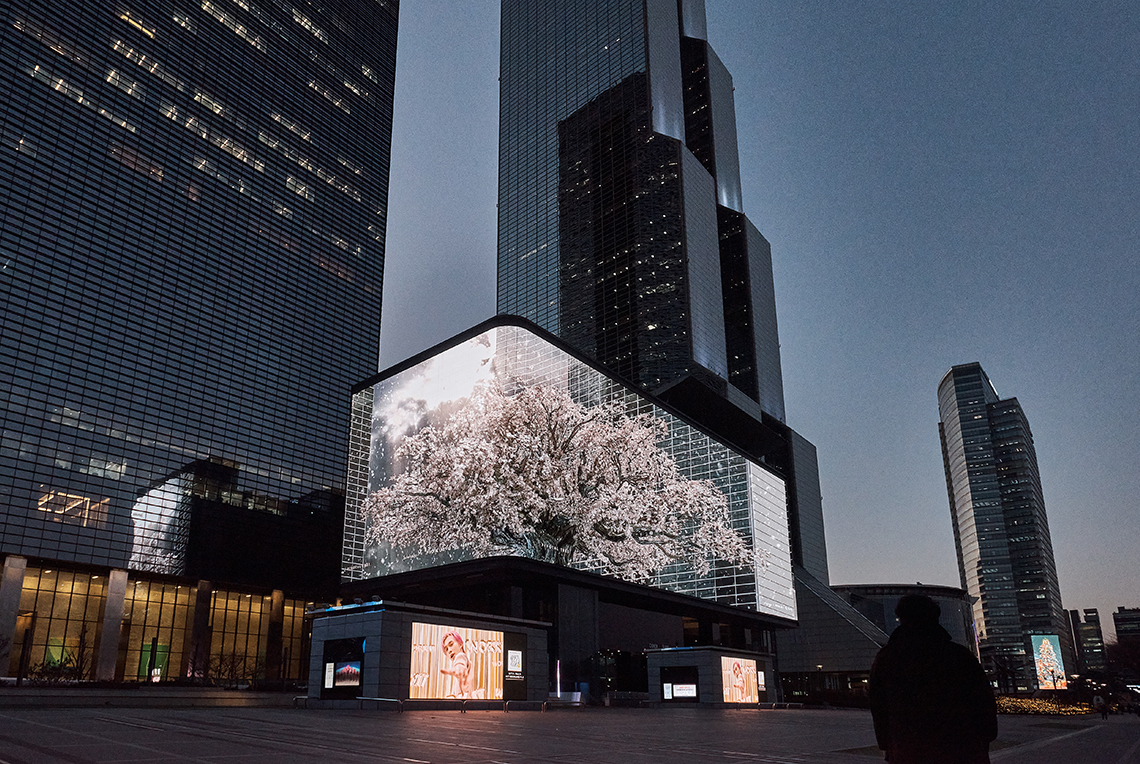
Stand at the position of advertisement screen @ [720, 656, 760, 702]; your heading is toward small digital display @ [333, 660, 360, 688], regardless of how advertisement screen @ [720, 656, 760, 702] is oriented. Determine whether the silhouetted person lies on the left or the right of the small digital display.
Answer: left

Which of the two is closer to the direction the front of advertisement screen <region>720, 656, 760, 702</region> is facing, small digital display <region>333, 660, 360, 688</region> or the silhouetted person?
the silhouetted person

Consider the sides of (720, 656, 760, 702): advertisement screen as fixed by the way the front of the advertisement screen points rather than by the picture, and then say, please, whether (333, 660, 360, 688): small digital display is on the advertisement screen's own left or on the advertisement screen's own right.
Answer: on the advertisement screen's own right

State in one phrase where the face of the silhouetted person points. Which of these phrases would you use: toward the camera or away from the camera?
away from the camera

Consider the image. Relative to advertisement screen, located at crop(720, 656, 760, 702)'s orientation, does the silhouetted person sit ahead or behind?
ahead

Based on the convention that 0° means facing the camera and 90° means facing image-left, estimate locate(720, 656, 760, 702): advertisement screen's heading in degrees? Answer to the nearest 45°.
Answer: approximately 315°
